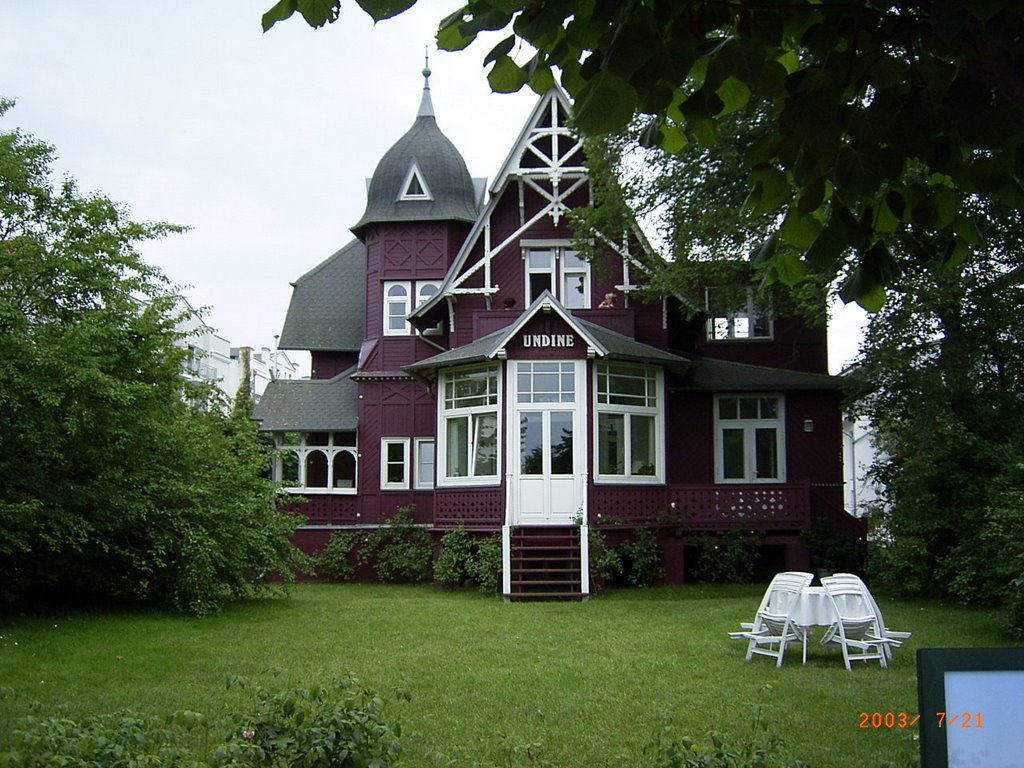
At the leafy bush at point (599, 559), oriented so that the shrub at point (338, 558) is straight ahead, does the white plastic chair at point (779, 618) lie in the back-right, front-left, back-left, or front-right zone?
back-left

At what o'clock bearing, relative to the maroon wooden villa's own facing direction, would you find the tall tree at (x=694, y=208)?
The tall tree is roughly at 11 o'clock from the maroon wooden villa.

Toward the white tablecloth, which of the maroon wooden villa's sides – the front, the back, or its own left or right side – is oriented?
front

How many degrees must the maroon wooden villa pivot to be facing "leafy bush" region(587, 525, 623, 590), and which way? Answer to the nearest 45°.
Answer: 0° — it already faces it

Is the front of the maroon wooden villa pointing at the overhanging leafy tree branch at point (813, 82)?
yes

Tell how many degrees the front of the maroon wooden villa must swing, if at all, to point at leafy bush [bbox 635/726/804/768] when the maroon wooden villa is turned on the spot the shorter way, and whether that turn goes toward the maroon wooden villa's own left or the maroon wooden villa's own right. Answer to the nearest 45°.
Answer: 0° — it already faces it

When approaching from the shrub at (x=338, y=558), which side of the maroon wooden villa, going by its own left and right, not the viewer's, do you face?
right

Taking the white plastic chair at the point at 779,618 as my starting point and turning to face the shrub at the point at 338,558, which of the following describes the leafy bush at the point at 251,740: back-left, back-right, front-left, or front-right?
back-left

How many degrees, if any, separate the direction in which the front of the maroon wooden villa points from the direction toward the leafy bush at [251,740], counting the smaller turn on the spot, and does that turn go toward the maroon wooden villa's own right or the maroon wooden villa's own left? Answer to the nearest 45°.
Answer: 0° — it already faces it

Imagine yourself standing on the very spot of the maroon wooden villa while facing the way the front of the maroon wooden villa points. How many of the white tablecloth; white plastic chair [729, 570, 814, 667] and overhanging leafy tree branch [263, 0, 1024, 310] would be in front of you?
3

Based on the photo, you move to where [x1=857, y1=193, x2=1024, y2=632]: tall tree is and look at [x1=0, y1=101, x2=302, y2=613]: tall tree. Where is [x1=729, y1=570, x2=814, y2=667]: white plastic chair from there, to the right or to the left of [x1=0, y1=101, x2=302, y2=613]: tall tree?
left

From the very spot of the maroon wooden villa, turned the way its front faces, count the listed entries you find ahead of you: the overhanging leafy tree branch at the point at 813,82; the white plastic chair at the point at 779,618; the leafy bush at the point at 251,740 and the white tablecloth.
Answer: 4

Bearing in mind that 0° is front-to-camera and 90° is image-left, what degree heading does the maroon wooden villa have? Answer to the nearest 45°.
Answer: approximately 0°

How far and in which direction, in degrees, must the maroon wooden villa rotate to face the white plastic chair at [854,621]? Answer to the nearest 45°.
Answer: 0° — it already faces it
